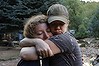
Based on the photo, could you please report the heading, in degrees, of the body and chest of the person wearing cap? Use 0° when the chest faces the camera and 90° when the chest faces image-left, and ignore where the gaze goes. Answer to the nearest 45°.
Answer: approximately 45°
